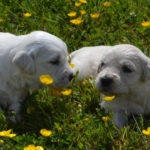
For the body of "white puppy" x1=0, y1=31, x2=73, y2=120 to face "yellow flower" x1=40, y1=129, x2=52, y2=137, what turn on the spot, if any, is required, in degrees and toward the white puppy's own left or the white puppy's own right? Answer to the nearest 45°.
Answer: approximately 90° to the white puppy's own right

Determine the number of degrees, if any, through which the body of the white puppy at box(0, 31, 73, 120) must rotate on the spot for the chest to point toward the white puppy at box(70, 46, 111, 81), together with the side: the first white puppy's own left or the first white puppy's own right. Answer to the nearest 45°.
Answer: approximately 45° to the first white puppy's own left

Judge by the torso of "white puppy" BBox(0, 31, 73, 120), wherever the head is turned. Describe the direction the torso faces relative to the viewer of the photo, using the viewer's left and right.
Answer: facing to the right of the viewer

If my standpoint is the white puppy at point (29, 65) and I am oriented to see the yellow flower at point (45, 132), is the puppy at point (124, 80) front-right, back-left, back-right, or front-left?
front-left

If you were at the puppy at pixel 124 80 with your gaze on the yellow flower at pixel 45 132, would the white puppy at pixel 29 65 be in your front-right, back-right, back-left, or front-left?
front-right

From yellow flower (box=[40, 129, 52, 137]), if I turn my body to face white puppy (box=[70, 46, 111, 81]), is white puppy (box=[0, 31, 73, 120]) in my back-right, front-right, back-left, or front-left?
front-left
